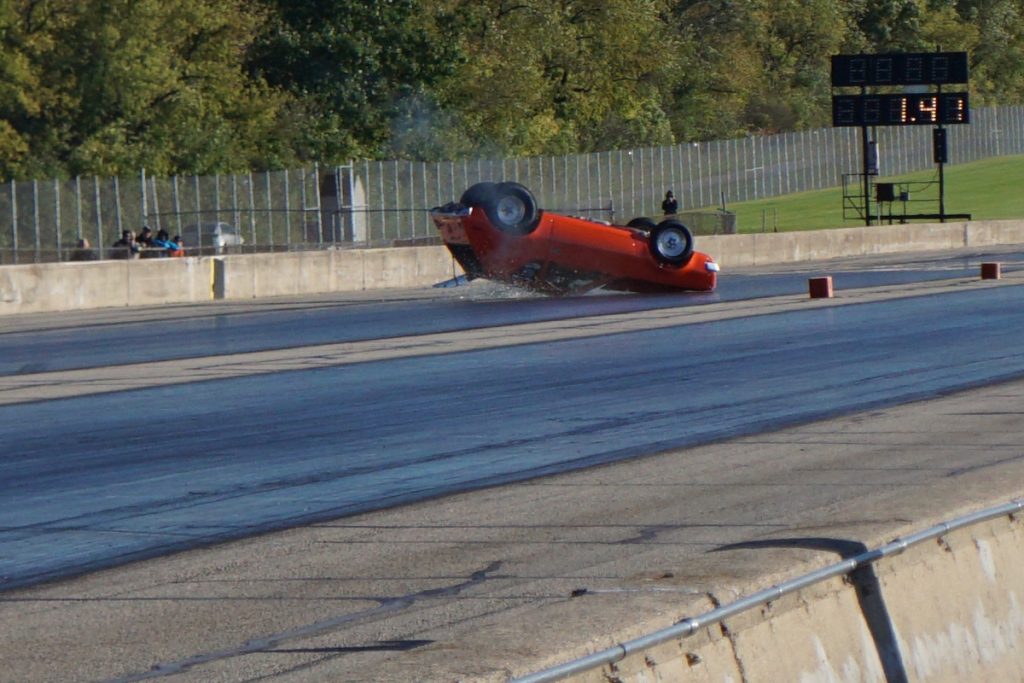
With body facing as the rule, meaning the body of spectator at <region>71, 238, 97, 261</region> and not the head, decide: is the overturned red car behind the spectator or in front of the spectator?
in front

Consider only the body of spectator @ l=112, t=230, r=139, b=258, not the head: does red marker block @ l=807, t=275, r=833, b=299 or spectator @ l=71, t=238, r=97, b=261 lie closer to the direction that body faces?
the red marker block

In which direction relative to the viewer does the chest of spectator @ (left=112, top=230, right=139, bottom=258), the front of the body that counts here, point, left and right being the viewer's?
facing the viewer and to the right of the viewer

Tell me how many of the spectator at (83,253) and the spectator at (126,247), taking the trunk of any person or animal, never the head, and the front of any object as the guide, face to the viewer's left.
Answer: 0

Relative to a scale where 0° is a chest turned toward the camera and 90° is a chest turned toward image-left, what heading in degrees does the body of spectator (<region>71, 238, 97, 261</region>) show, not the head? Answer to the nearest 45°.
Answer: approximately 315°

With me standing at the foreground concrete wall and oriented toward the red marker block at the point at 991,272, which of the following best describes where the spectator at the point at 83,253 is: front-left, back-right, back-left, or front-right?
front-left

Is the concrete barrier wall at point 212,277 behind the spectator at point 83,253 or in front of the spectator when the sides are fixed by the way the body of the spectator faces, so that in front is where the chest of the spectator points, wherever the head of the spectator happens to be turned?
in front

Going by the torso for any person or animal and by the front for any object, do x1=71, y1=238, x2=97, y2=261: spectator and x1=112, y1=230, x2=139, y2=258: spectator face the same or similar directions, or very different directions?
same or similar directions

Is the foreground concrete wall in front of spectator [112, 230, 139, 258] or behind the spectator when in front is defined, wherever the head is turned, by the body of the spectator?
in front
